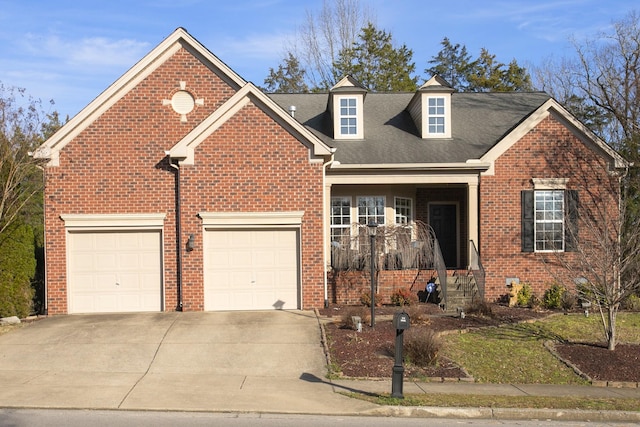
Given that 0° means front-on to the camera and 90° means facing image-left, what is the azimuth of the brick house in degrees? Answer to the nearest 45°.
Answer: approximately 0°

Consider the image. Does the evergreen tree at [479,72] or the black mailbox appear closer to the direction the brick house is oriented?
the black mailbox

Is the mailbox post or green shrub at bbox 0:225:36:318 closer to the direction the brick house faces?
the mailbox post

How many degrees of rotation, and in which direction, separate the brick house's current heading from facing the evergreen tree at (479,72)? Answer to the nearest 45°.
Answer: approximately 135° to its left

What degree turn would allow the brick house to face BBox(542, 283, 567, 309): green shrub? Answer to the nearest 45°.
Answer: approximately 90° to its left

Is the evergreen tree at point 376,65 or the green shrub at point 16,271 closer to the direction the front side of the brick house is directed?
the green shrub

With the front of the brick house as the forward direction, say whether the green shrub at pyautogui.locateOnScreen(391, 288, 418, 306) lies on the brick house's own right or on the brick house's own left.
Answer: on the brick house's own left

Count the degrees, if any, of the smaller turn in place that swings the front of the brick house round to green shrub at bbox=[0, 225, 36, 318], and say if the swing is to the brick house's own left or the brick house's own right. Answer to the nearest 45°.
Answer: approximately 90° to the brick house's own right

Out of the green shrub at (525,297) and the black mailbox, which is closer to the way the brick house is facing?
the black mailbox

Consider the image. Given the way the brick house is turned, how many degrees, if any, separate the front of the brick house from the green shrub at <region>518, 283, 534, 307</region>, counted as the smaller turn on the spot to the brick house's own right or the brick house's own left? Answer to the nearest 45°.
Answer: approximately 90° to the brick house's own left

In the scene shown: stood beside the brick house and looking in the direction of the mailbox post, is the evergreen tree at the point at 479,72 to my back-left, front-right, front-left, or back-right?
back-left

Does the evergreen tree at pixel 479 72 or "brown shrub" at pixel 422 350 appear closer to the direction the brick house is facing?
the brown shrub
